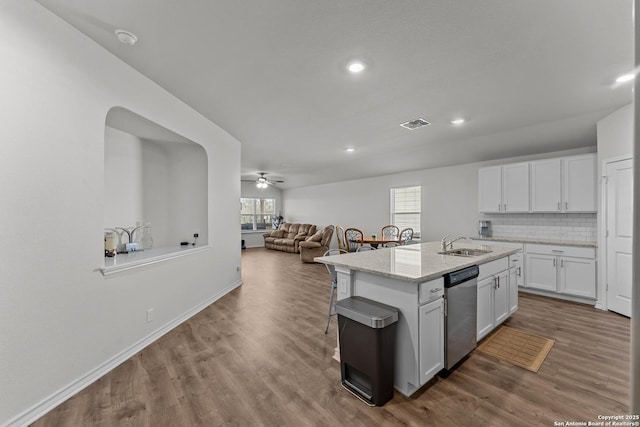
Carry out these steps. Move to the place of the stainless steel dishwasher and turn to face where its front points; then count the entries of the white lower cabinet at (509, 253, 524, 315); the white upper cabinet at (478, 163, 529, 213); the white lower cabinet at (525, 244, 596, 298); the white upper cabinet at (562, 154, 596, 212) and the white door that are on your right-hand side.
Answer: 0

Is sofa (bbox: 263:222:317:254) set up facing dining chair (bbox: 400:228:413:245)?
no

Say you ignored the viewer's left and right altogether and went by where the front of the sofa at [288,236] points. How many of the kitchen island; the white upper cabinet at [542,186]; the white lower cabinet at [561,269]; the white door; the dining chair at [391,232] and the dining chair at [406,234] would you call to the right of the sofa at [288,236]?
0

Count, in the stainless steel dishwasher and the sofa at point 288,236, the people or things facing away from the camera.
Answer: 0

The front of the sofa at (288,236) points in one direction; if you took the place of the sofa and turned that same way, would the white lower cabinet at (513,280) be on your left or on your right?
on your left

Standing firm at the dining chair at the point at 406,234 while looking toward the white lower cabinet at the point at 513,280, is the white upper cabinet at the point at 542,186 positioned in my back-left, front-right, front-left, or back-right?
front-left

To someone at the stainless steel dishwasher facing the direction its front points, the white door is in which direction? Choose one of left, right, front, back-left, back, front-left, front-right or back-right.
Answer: left

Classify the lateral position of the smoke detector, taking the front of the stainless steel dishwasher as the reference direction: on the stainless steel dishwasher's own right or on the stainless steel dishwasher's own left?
on the stainless steel dishwasher's own right

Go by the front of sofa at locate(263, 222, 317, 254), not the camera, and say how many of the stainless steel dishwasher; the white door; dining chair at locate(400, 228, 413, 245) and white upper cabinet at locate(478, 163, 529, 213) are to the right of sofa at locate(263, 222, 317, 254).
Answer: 0

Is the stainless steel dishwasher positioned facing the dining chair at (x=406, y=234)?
no

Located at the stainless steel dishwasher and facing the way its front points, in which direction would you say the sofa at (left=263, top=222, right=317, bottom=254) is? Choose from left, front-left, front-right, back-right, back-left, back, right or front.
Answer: back

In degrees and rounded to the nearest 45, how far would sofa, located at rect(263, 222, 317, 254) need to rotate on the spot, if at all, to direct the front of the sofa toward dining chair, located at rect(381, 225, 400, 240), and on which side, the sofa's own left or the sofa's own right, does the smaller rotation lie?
approximately 90° to the sofa's own left

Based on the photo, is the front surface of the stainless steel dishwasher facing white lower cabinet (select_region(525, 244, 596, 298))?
no

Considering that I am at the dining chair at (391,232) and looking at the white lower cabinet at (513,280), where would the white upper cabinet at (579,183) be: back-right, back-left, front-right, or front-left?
front-left

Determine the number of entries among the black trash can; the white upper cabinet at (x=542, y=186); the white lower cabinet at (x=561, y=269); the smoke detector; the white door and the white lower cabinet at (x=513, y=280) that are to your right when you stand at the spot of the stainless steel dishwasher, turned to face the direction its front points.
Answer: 2

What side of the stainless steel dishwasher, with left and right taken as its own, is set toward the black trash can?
right
